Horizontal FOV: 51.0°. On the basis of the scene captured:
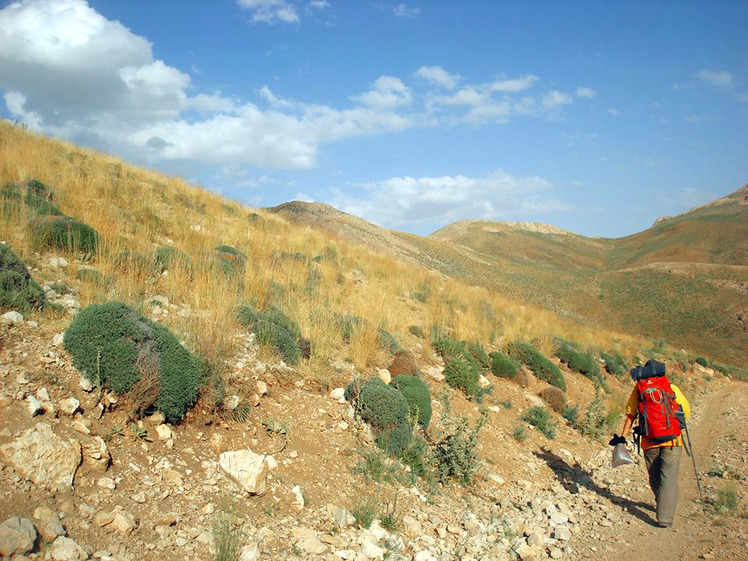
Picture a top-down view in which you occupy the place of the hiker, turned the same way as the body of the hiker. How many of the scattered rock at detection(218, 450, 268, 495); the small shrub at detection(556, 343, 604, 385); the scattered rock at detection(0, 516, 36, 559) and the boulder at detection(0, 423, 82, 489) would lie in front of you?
1

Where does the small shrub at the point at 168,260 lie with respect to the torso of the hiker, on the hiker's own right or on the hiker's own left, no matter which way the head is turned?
on the hiker's own left

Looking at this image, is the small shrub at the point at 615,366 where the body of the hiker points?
yes

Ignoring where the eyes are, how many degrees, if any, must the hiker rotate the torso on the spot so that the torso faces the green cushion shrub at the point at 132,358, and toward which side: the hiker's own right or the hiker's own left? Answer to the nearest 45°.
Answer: approximately 135° to the hiker's own left

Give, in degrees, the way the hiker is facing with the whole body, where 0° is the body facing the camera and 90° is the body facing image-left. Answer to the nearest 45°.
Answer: approximately 180°

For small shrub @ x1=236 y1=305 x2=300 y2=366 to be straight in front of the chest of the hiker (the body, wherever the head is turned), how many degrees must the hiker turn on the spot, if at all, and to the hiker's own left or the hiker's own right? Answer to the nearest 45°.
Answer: approximately 90° to the hiker's own left

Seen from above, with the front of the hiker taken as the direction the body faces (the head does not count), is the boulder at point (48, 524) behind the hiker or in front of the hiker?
behind

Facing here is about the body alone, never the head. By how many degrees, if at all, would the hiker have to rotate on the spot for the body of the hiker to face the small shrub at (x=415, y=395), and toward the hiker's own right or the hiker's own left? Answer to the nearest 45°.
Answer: approximately 90° to the hiker's own left

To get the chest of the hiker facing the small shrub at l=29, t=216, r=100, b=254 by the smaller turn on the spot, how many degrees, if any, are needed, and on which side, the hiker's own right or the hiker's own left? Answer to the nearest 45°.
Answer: approximately 90° to the hiker's own left

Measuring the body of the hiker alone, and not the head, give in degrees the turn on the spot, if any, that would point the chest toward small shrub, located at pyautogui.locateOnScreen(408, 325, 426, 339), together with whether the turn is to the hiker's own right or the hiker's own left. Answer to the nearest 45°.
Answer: approximately 45° to the hiker's own left
